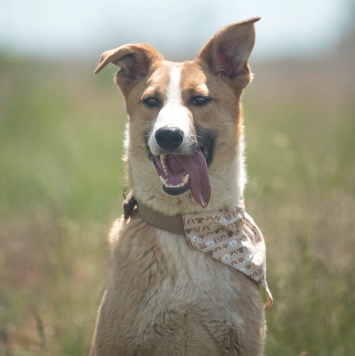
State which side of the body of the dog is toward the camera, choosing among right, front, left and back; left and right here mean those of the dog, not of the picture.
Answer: front
